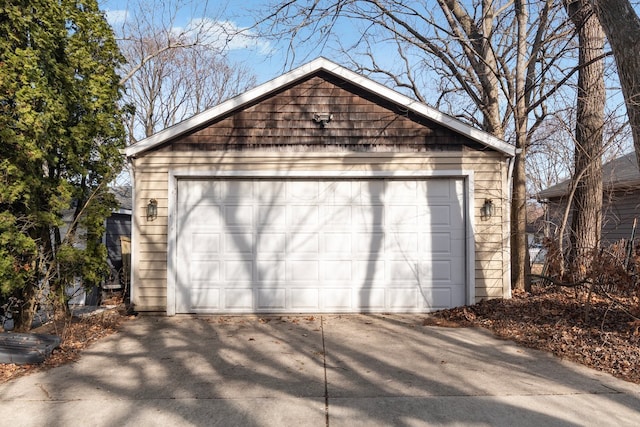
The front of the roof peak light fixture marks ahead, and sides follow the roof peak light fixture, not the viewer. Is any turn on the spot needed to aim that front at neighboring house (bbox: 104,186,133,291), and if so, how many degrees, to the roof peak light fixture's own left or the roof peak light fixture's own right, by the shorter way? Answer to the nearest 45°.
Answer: approximately 135° to the roof peak light fixture's own right

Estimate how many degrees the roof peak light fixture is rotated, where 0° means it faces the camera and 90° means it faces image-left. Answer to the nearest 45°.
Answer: approximately 0°

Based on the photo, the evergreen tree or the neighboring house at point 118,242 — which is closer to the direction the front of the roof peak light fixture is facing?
the evergreen tree

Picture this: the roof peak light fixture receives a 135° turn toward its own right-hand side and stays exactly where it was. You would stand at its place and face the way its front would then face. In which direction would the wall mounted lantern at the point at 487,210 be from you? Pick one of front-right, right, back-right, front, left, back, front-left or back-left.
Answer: back-right

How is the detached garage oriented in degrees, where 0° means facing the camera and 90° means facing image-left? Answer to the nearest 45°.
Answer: approximately 0°

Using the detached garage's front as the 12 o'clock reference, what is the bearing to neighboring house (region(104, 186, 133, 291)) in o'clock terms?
The neighboring house is roughly at 4 o'clock from the detached garage.
